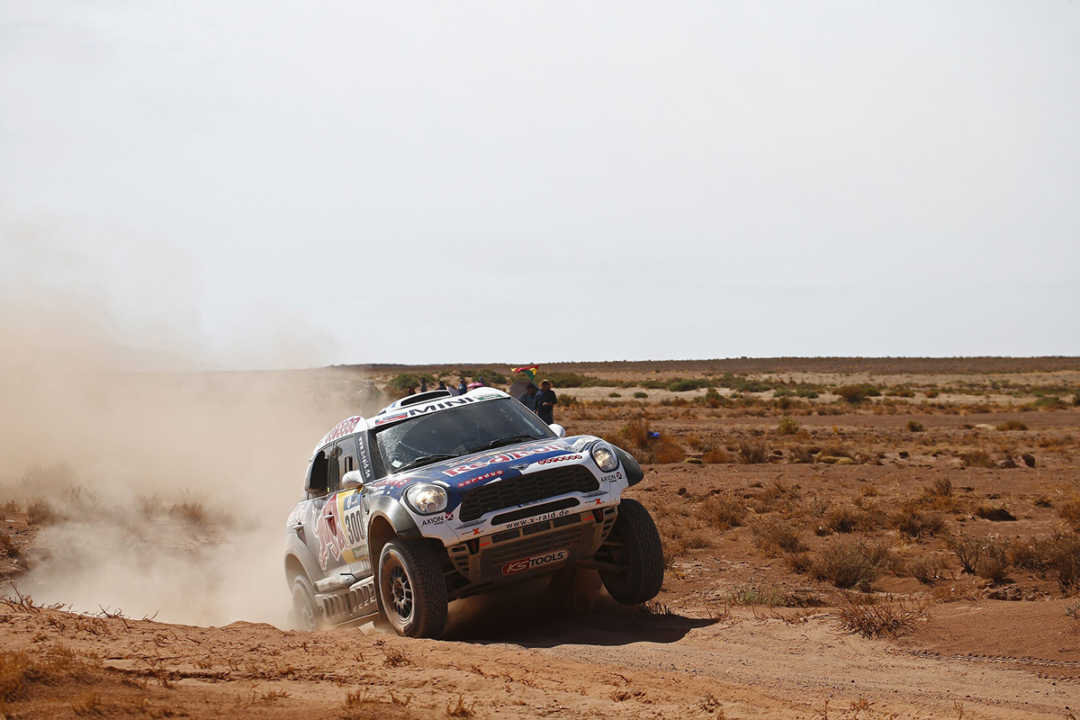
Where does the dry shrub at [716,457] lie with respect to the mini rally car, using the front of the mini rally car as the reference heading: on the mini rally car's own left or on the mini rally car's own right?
on the mini rally car's own left

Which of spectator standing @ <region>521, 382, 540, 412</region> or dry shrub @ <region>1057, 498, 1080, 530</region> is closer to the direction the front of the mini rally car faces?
the dry shrub

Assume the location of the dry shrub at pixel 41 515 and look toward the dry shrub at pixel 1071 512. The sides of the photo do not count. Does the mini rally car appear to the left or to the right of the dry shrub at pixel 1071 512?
right

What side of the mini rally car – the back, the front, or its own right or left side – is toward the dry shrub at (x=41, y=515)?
back

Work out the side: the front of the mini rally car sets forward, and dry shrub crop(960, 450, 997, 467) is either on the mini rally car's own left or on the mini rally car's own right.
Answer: on the mini rally car's own left

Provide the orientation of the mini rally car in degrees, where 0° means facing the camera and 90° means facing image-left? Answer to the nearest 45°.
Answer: approximately 315°

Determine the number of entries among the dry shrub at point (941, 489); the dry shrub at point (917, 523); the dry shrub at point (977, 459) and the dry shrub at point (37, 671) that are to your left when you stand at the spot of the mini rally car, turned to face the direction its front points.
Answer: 3

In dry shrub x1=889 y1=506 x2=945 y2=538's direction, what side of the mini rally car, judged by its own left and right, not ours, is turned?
left

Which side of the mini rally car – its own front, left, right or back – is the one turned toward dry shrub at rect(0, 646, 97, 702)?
right

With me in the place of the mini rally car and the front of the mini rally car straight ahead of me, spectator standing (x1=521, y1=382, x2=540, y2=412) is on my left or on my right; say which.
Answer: on my left

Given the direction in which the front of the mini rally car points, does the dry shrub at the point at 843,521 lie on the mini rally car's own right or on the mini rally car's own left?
on the mini rally car's own left
